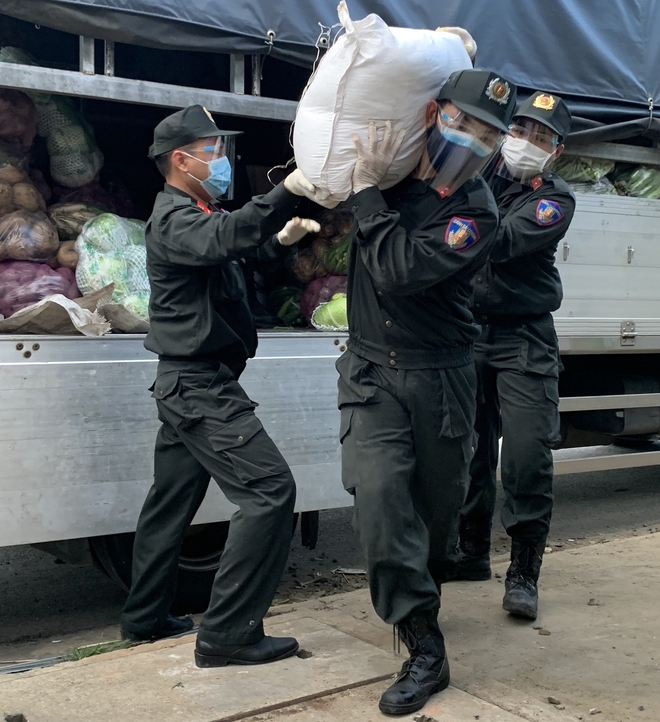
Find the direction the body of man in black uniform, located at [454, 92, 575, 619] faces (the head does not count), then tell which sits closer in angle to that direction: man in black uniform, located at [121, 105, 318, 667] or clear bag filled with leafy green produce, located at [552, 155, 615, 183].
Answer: the man in black uniform

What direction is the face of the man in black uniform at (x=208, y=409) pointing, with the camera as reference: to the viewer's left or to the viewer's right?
to the viewer's right

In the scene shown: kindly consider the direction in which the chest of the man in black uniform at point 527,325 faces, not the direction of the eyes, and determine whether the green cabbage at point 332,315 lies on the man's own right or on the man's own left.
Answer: on the man's own right

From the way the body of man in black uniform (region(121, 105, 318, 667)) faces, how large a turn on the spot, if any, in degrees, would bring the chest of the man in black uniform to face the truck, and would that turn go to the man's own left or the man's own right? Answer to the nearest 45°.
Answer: approximately 90° to the man's own left

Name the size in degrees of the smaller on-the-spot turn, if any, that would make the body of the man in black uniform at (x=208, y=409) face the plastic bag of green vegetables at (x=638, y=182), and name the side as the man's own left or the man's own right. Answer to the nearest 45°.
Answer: approximately 45° to the man's own left

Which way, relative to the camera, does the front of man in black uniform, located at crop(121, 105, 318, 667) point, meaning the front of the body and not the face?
to the viewer's right

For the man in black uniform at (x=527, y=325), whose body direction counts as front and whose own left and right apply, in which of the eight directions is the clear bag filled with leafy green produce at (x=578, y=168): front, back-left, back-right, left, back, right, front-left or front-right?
back-right

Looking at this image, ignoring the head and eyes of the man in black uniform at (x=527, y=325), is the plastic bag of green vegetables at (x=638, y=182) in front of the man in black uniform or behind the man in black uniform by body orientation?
behind

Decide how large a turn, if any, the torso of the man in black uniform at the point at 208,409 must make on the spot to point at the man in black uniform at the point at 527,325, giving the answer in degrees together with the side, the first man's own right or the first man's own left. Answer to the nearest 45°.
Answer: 0° — they already face them
